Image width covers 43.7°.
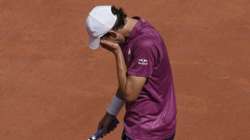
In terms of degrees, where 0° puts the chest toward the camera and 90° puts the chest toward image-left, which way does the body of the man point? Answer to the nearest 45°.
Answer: approximately 90°
